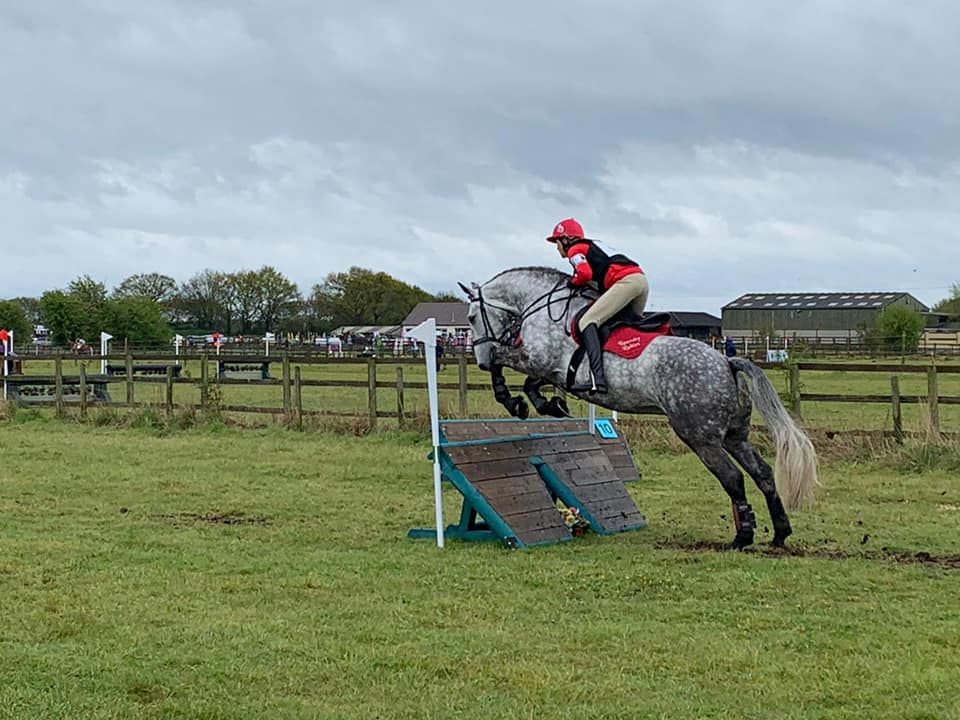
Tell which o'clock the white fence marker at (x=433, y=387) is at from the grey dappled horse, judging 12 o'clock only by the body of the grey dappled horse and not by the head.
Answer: The white fence marker is roughly at 12 o'clock from the grey dappled horse.

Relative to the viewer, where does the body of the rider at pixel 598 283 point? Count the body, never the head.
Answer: to the viewer's left

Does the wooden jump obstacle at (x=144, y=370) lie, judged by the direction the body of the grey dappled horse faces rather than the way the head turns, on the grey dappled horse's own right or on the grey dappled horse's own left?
on the grey dappled horse's own right

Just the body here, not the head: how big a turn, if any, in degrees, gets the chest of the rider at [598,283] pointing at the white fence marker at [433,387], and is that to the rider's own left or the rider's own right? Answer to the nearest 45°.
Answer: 0° — they already face it

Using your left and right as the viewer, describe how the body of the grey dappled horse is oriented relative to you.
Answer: facing to the left of the viewer

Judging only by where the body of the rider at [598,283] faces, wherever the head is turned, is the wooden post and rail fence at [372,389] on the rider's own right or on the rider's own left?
on the rider's own right
